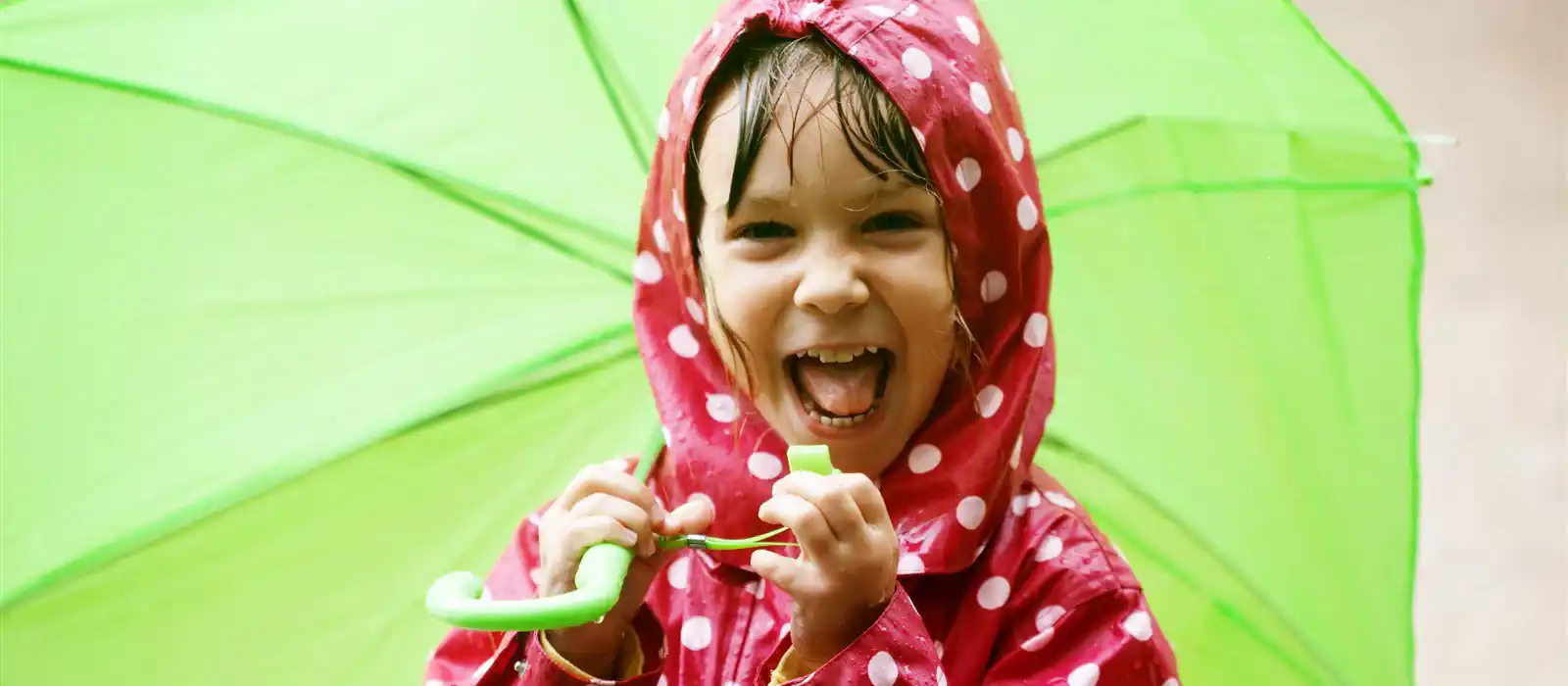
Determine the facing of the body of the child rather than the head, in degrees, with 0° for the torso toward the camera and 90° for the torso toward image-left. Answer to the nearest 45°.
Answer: approximately 0°
